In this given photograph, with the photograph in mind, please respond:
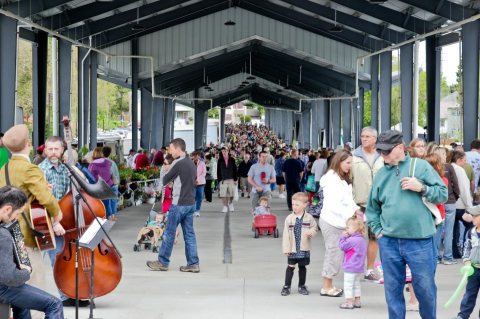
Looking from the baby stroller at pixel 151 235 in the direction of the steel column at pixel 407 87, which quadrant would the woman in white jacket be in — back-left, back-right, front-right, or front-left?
back-right

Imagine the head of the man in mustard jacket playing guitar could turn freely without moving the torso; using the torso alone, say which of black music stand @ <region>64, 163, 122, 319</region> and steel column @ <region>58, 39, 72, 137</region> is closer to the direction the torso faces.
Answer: the black music stand

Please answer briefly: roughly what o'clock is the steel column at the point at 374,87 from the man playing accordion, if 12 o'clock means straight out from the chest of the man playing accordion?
The steel column is roughly at 10 o'clock from the man playing accordion.

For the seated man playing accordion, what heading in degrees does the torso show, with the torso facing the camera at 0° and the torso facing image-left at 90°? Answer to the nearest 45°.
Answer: approximately 270°

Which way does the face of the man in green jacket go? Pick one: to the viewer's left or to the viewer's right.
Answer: to the viewer's left

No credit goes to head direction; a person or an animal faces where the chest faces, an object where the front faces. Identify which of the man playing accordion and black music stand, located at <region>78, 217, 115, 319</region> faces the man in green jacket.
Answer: the man playing accordion

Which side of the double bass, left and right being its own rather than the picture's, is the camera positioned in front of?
front

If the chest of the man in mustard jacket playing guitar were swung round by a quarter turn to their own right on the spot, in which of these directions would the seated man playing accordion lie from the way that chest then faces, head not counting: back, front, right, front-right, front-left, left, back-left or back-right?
front-right

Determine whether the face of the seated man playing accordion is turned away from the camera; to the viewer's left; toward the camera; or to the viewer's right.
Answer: to the viewer's right

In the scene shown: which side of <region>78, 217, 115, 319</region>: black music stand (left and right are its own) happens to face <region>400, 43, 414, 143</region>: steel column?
back
